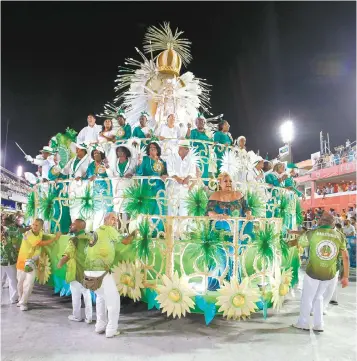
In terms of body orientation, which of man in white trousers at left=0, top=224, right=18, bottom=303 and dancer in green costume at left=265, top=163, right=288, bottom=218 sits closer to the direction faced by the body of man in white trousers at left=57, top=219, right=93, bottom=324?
the man in white trousers

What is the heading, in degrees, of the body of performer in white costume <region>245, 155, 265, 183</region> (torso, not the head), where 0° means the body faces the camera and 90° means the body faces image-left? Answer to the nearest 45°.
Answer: approximately 315°

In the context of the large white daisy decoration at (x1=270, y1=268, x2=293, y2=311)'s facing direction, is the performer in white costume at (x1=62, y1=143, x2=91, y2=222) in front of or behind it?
behind
